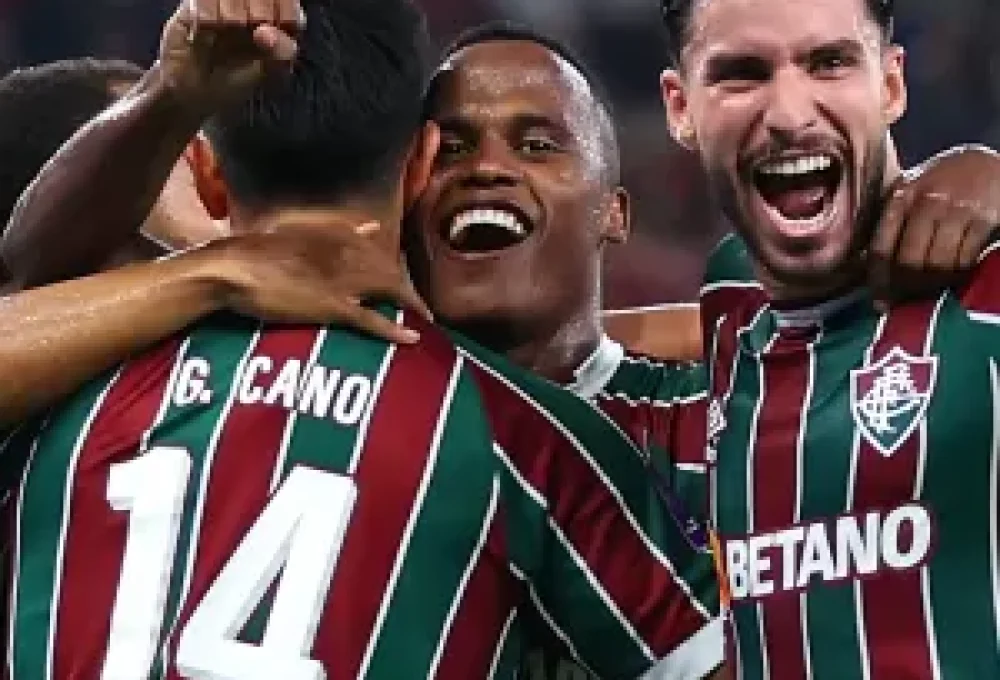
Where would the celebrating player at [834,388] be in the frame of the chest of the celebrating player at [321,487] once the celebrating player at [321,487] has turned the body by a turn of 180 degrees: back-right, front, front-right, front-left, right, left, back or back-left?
left

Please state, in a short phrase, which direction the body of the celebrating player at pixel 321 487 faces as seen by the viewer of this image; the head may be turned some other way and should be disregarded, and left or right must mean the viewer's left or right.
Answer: facing away from the viewer

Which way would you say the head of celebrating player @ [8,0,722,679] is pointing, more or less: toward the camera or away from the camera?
away from the camera
